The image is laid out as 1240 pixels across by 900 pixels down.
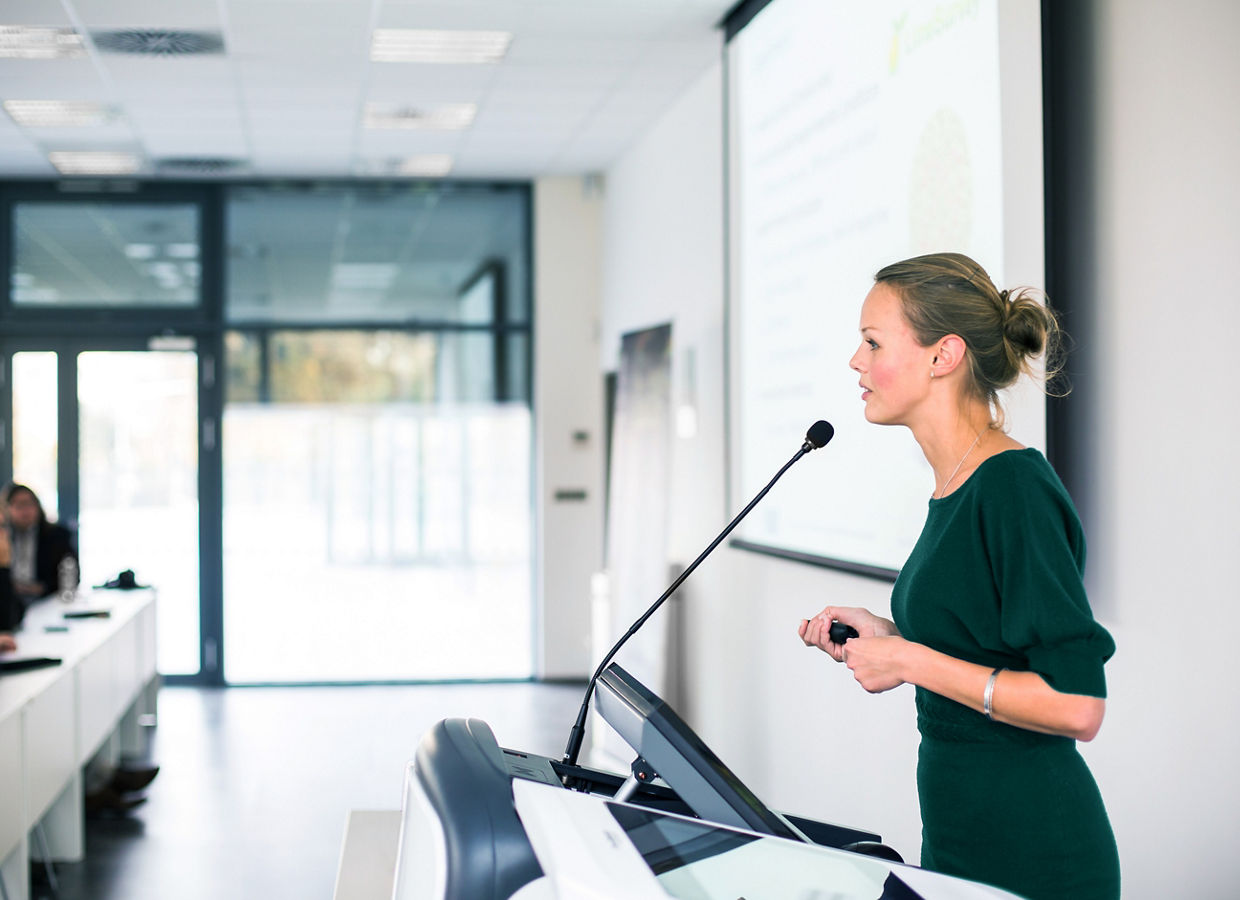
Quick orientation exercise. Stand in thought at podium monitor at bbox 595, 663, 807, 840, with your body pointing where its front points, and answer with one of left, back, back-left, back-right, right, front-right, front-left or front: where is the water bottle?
back-left

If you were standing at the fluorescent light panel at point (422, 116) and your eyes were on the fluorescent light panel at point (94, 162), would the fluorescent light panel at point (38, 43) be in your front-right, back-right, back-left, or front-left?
front-left

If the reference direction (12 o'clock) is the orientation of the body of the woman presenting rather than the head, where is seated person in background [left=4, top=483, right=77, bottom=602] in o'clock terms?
The seated person in background is roughly at 1 o'clock from the woman presenting.

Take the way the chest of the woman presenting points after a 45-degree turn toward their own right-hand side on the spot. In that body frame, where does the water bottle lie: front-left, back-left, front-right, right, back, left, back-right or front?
front

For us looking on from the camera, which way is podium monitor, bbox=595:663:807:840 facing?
facing to the right of the viewer

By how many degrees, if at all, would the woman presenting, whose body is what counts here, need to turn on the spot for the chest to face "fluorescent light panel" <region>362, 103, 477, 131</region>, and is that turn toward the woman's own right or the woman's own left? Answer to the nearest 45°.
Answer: approximately 45° to the woman's own right

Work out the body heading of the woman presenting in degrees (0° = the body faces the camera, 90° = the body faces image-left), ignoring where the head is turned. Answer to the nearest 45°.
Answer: approximately 90°

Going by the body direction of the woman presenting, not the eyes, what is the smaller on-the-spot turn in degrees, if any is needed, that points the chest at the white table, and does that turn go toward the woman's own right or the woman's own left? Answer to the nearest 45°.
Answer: approximately 45° to the woman's own right

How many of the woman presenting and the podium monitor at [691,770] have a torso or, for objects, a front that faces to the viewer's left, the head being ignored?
1

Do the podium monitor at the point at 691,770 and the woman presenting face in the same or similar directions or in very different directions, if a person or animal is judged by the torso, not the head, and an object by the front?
very different directions

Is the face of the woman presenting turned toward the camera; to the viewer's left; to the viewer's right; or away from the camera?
to the viewer's left

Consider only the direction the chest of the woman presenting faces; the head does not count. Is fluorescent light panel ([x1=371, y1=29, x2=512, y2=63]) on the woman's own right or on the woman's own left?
on the woman's own right

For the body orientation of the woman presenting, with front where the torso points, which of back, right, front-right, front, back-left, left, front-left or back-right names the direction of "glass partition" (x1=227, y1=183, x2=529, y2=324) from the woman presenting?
front-right
